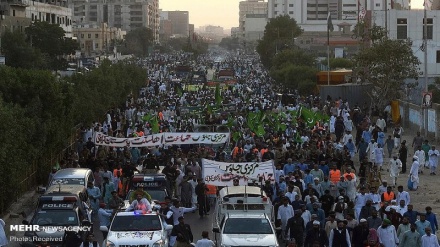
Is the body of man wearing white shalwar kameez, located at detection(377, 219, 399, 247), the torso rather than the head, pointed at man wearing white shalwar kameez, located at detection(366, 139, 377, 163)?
no

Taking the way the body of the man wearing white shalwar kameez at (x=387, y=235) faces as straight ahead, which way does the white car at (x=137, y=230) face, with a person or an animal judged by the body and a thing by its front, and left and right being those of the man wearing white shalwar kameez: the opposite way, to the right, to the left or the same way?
the same way

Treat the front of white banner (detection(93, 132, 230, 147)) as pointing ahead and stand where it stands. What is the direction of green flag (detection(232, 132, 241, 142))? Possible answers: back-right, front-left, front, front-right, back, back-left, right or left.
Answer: back-left

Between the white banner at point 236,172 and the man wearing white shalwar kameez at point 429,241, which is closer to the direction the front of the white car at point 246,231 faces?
the man wearing white shalwar kameez

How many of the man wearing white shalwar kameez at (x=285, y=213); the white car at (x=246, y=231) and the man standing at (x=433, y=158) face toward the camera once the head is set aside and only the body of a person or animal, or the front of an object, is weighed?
3

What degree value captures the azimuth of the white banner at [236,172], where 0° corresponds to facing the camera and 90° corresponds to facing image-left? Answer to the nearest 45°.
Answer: approximately 0°

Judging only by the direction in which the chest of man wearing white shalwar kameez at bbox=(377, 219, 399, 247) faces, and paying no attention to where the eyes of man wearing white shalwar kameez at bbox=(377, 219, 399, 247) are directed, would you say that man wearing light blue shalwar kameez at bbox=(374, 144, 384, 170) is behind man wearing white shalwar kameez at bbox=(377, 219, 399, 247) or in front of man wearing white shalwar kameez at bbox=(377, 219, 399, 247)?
behind

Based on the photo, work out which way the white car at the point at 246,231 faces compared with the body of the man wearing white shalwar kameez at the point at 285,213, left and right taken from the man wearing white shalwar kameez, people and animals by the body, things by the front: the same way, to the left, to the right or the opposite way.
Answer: the same way

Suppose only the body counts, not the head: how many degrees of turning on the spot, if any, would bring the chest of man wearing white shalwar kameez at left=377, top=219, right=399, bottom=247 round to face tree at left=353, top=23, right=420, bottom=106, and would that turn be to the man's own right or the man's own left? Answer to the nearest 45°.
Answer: approximately 180°

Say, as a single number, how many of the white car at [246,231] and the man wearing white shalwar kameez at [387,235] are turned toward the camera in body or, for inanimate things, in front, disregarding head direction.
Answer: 2

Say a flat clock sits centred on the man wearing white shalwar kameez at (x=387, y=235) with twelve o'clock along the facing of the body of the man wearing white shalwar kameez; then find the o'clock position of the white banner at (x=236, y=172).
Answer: The white banner is roughly at 5 o'clock from the man wearing white shalwar kameez.

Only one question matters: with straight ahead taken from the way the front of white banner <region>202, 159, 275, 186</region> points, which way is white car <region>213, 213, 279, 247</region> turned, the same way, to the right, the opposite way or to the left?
the same way

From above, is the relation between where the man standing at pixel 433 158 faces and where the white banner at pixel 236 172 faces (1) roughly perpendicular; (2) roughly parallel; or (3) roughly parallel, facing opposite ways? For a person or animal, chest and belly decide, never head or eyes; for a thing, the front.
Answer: roughly parallel

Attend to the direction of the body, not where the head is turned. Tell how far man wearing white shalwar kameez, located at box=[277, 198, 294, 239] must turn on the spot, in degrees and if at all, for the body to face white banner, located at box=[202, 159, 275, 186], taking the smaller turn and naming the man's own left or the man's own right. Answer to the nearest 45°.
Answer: approximately 180°

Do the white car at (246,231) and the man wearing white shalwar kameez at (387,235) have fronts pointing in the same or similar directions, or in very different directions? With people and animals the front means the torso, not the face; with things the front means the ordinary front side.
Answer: same or similar directions

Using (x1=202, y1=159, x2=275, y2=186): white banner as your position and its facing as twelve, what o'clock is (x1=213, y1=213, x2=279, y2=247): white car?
The white car is roughly at 12 o'clock from the white banner.

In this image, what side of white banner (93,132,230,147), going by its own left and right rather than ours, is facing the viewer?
front

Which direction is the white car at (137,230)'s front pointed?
toward the camera

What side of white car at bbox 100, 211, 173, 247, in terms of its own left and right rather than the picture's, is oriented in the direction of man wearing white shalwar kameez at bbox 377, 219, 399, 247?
left

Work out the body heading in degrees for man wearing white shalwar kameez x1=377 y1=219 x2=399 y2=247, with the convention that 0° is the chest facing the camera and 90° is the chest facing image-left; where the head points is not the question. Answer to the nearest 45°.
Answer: approximately 0°

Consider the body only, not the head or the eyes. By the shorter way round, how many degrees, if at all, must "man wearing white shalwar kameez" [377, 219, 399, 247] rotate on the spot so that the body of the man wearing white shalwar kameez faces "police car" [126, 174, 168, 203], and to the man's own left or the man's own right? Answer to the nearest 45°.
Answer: approximately 135° to the man's own right

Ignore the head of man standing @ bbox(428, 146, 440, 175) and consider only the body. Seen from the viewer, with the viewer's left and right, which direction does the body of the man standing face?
facing the viewer

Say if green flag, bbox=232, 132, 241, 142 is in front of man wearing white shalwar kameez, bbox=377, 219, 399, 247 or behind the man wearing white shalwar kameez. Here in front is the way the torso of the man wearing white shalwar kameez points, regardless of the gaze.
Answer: behind

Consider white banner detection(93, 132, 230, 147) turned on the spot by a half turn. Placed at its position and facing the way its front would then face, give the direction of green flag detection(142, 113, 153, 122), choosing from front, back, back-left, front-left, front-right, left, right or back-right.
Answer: front
